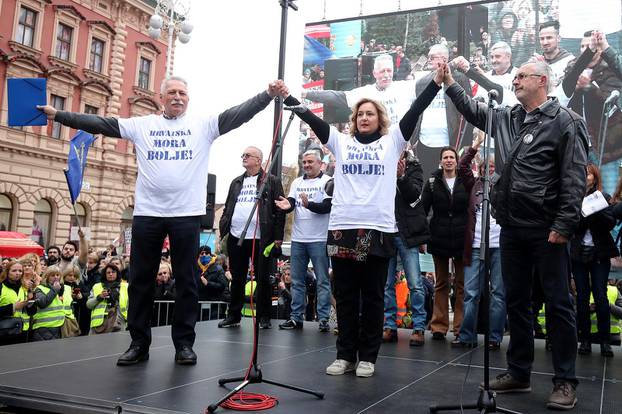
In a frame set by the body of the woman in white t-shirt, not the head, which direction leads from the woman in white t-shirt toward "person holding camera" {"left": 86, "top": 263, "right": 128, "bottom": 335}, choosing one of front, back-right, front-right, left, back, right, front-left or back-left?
back-right

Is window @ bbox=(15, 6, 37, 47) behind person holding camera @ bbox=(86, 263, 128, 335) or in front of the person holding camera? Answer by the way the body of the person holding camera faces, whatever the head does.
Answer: behind

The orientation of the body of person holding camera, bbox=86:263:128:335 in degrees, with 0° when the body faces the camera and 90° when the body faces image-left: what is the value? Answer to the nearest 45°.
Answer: approximately 0°

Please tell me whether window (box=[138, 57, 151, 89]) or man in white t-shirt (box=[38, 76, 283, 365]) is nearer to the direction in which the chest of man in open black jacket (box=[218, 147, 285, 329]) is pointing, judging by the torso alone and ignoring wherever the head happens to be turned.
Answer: the man in white t-shirt

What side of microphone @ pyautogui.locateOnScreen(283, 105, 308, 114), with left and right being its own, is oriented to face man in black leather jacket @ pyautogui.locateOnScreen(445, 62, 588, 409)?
front

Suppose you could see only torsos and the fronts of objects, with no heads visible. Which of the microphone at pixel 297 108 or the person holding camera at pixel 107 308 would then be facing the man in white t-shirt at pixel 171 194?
the person holding camera

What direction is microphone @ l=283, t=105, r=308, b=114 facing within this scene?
to the viewer's right

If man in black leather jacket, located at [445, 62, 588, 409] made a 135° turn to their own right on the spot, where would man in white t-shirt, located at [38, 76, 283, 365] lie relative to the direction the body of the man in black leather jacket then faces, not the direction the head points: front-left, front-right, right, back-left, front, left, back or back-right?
left

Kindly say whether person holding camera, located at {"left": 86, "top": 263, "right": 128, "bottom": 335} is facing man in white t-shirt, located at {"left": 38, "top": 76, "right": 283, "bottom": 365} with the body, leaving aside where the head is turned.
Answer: yes

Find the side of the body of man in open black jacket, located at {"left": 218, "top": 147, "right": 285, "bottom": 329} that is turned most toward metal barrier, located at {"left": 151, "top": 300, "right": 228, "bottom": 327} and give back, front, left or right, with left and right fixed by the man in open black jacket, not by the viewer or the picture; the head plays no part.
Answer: right

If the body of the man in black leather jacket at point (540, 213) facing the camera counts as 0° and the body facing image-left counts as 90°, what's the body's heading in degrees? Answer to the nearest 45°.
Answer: approximately 45°

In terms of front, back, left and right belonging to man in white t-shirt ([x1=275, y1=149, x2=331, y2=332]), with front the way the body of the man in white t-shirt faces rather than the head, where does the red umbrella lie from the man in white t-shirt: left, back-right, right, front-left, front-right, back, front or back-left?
right

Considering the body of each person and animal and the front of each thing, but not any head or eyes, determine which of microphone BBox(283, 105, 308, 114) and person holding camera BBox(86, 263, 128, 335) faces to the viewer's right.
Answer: the microphone

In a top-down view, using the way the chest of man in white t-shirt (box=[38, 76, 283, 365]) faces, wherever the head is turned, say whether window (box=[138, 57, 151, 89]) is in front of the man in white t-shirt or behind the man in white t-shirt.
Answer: behind

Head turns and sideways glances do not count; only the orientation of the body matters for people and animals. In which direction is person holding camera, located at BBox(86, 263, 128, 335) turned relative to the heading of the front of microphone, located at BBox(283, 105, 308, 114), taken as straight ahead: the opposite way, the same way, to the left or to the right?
to the right

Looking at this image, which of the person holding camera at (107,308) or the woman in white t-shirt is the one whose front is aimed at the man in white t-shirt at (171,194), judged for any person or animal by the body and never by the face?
the person holding camera

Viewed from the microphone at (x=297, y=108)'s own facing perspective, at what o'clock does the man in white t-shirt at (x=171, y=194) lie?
The man in white t-shirt is roughly at 7 o'clock from the microphone.
